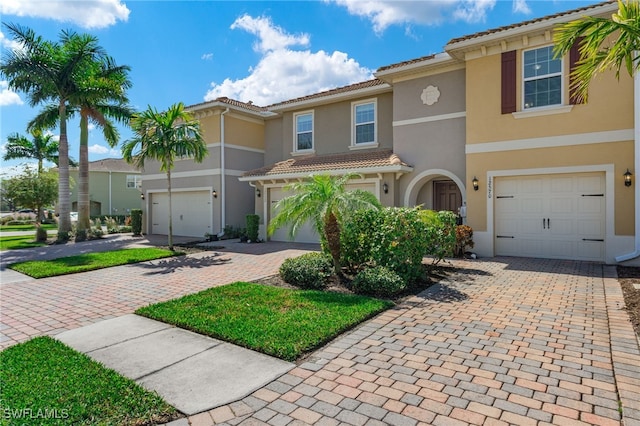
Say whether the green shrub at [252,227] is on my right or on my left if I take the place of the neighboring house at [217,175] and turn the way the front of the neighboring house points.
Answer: on my left

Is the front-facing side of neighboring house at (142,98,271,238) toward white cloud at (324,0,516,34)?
no

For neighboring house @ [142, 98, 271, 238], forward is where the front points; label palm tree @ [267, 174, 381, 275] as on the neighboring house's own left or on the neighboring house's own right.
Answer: on the neighboring house's own left

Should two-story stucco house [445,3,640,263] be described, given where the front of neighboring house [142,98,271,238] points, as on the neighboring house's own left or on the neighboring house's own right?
on the neighboring house's own left

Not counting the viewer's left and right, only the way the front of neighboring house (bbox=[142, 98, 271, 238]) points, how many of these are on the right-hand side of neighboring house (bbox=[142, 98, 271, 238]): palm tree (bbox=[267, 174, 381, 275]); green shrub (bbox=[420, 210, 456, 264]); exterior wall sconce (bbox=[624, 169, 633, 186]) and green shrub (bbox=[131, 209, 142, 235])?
1

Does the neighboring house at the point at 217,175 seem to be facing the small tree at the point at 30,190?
no

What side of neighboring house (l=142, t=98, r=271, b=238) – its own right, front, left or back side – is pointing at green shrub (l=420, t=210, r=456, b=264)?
left

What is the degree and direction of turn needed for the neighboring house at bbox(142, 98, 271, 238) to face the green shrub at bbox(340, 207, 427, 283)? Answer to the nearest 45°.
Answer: approximately 45° to its left

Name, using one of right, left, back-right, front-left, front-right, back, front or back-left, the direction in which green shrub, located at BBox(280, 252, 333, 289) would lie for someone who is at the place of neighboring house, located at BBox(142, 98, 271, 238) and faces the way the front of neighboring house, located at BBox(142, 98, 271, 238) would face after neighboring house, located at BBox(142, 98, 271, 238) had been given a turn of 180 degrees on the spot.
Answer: back-right

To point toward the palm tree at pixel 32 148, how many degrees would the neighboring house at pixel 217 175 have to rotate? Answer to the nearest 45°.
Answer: approximately 90° to its right

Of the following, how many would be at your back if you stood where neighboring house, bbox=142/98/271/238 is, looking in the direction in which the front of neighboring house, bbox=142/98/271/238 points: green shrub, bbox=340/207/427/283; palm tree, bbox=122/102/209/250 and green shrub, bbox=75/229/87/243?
0

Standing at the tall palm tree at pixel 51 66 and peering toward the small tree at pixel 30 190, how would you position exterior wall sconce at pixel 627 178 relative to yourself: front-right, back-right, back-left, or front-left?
back-right

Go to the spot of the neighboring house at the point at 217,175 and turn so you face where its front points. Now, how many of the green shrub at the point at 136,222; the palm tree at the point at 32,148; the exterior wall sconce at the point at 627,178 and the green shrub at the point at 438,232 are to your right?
2

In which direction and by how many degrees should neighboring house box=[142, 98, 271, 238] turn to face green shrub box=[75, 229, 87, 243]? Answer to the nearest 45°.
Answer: approximately 45° to its right

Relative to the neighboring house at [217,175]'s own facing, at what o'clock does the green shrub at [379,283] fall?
The green shrub is roughly at 10 o'clock from the neighboring house.

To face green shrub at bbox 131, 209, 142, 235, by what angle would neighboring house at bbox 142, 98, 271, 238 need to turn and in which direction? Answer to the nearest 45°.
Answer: approximately 90° to its right

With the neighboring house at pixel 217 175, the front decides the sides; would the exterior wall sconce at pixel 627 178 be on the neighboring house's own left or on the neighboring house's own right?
on the neighboring house's own left

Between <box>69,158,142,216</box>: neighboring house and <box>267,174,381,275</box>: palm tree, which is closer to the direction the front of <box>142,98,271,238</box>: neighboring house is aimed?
the palm tree

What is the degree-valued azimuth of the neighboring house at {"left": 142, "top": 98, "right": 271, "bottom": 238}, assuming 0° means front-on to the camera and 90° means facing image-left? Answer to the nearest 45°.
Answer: approximately 45°
